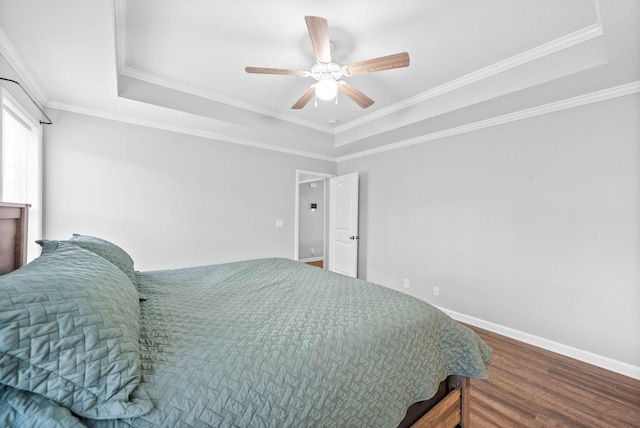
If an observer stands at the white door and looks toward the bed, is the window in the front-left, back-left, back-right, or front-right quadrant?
front-right

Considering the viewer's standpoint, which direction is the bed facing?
facing away from the viewer and to the right of the viewer

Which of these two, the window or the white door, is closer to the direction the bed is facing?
the white door

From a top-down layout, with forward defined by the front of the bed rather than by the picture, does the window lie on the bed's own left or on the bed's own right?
on the bed's own left
